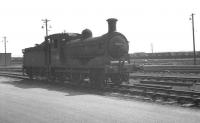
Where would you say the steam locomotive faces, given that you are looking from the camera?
facing the viewer and to the right of the viewer

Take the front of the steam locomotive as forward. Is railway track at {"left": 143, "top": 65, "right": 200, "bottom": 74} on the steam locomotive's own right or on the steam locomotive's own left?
on the steam locomotive's own left
